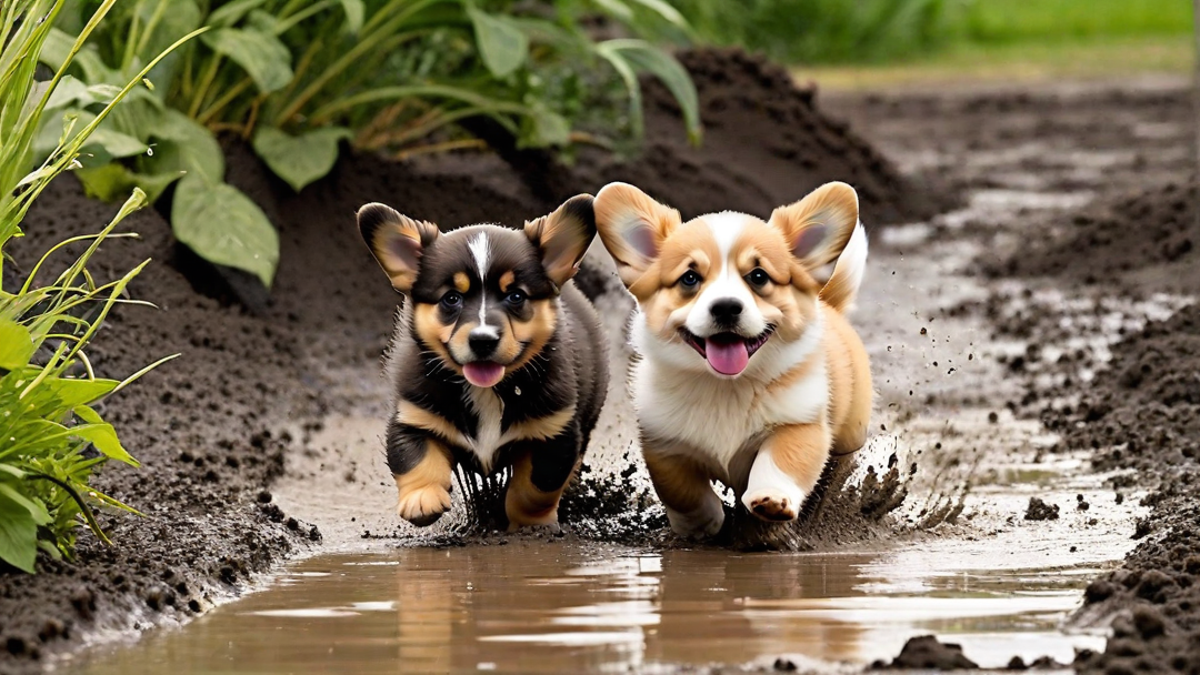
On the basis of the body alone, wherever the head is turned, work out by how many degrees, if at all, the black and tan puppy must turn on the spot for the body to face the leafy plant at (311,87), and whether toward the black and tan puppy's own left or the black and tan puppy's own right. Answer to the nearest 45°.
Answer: approximately 180°

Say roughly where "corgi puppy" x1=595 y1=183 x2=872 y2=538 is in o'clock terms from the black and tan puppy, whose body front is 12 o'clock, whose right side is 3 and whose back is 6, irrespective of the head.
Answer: The corgi puppy is roughly at 10 o'clock from the black and tan puppy.

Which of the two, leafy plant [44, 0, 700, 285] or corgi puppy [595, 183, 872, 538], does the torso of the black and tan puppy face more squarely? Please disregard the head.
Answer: the corgi puppy

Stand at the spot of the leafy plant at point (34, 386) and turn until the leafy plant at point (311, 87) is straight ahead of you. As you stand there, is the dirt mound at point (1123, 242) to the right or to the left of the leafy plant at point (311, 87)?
right

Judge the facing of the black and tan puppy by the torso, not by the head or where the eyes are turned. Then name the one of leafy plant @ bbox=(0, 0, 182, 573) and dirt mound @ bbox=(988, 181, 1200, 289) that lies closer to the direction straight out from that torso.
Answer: the leafy plant

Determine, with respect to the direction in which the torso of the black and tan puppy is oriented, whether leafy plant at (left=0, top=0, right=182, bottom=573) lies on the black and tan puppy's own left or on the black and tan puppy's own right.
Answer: on the black and tan puppy's own right

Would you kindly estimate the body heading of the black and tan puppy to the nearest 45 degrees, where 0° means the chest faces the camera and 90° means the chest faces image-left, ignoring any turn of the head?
approximately 0°

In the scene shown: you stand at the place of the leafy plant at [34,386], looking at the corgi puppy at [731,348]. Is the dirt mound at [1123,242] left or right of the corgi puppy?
left

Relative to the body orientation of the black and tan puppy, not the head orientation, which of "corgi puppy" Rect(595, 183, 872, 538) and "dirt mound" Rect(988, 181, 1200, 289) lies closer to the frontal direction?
the corgi puppy

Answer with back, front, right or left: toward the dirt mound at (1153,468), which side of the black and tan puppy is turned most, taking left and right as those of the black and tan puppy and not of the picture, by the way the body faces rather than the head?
left
